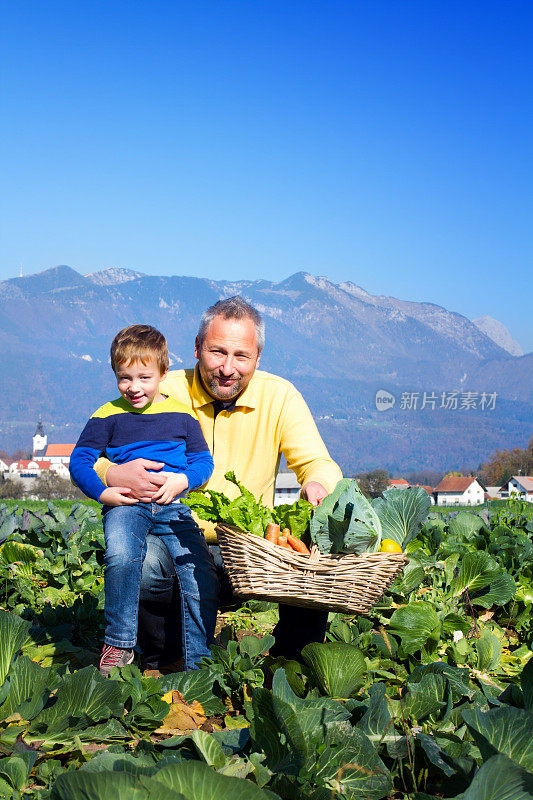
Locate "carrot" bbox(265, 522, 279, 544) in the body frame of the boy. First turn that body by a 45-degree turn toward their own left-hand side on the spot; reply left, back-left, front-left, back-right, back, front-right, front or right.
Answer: front

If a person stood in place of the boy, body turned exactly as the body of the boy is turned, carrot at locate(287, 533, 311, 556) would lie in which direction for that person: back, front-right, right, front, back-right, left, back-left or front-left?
front-left

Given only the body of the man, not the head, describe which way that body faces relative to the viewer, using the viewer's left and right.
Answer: facing the viewer

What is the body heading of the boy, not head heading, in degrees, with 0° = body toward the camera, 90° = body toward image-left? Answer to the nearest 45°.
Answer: approximately 0°
